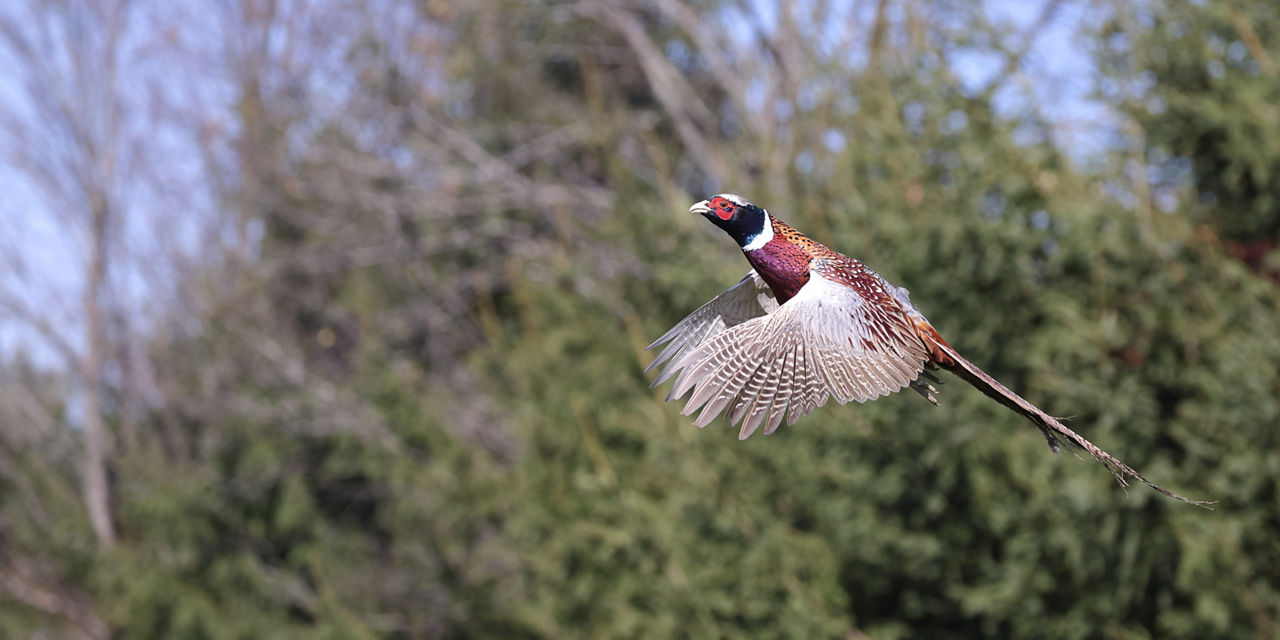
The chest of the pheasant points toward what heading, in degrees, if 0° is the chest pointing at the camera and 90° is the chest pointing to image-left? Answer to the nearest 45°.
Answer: approximately 90°
